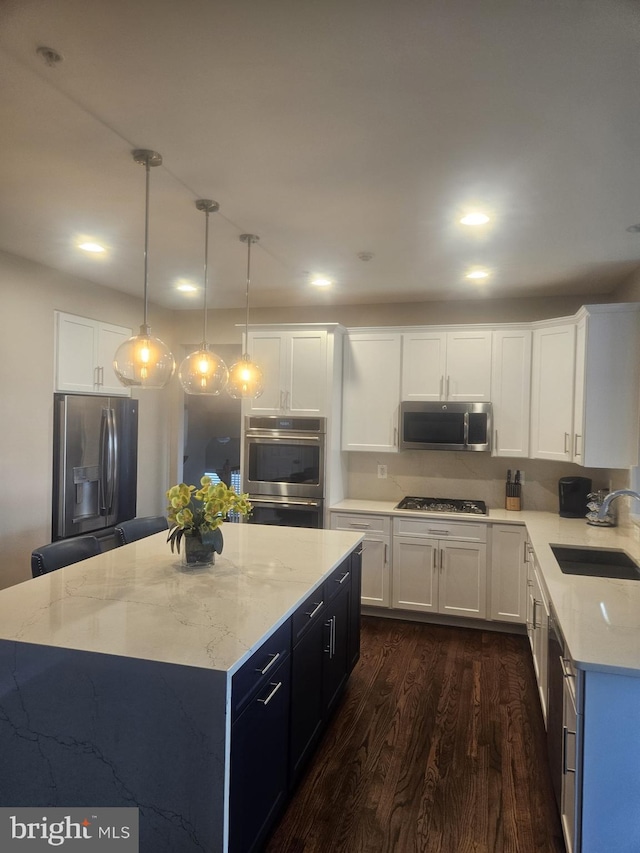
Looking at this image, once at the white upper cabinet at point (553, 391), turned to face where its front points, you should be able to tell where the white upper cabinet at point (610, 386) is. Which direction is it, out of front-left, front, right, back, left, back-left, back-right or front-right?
left

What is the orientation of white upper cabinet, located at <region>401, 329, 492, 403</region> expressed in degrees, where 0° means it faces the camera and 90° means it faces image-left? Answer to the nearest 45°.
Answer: approximately 0°

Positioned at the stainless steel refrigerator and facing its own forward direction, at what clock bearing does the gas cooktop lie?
The gas cooktop is roughly at 11 o'clock from the stainless steel refrigerator.

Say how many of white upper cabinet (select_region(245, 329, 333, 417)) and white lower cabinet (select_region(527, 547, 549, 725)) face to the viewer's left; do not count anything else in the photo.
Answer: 1

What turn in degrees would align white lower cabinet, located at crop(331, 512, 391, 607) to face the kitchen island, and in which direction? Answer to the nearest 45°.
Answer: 0° — it already faces it

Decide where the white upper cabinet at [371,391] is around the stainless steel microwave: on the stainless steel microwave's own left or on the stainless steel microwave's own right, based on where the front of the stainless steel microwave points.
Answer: on the stainless steel microwave's own right

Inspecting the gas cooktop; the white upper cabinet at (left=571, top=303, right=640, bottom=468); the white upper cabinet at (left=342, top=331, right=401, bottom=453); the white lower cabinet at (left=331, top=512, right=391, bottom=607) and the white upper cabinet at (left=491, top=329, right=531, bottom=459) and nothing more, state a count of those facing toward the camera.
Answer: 4

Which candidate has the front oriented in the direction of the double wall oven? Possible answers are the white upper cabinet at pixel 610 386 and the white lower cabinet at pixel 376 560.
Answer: the white upper cabinet

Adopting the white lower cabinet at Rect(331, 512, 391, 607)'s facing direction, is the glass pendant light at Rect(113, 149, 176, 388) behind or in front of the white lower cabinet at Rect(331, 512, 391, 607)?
in front

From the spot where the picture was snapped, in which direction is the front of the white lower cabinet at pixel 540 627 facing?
facing to the left of the viewer

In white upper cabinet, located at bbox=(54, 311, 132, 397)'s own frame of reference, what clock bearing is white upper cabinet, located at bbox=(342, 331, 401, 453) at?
white upper cabinet, located at bbox=(342, 331, 401, 453) is roughly at 11 o'clock from white upper cabinet, located at bbox=(54, 311, 132, 397).
